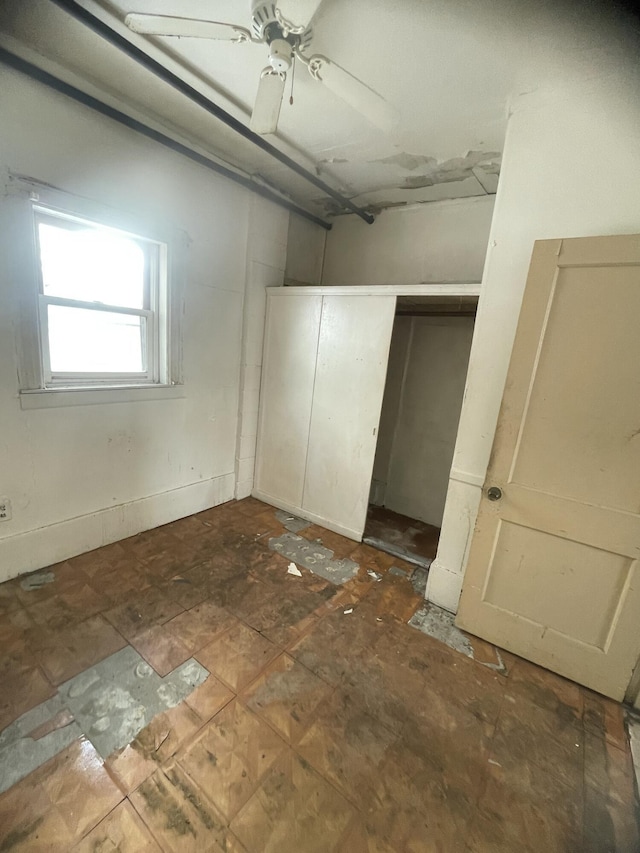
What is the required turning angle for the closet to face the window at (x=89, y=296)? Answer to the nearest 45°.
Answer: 0° — it already faces it

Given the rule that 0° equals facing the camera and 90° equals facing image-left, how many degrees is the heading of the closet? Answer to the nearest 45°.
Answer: approximately 45°

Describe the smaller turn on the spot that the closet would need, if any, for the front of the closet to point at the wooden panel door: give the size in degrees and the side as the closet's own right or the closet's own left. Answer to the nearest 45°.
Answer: approximately 90° to the closet's own left
